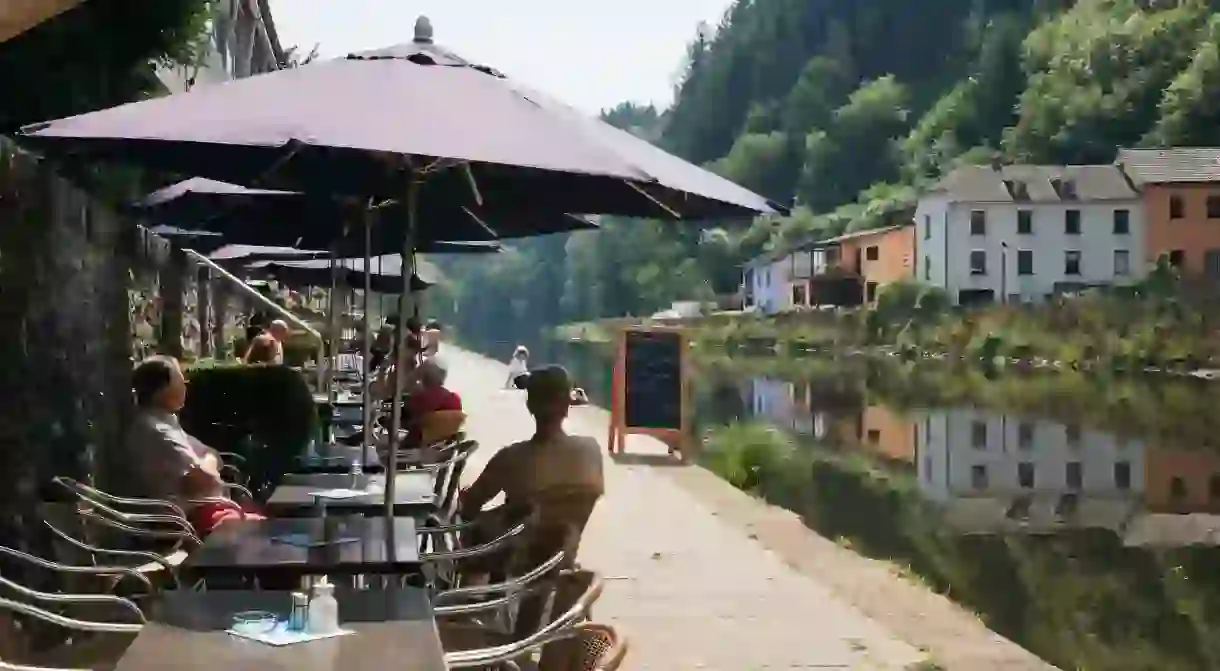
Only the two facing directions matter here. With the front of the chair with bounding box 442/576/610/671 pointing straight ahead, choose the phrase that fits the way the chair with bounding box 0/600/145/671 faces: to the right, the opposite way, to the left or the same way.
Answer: the opposite way

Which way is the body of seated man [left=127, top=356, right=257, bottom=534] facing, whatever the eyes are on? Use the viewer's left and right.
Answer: facing to the right of the viewer

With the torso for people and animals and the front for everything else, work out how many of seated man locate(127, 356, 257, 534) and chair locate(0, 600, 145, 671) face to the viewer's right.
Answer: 2

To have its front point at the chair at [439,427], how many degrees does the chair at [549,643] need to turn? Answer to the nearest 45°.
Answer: approximately 90° to its right

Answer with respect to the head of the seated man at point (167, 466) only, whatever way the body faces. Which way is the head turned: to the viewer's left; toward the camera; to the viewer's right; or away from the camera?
to the viewer's right

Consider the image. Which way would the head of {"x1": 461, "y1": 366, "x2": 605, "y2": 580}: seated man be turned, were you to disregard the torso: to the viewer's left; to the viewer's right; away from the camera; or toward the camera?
away from the camera

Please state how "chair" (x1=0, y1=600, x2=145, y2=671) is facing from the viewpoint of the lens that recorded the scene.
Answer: facing to the right of the viewer

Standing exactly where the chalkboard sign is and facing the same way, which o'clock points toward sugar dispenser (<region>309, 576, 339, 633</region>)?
The sugar dispenser is roughly at 12 o'clock from the chalkboard sign.

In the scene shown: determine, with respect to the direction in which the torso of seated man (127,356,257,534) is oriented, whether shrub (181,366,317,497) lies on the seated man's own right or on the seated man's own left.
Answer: on the seated man's own left
